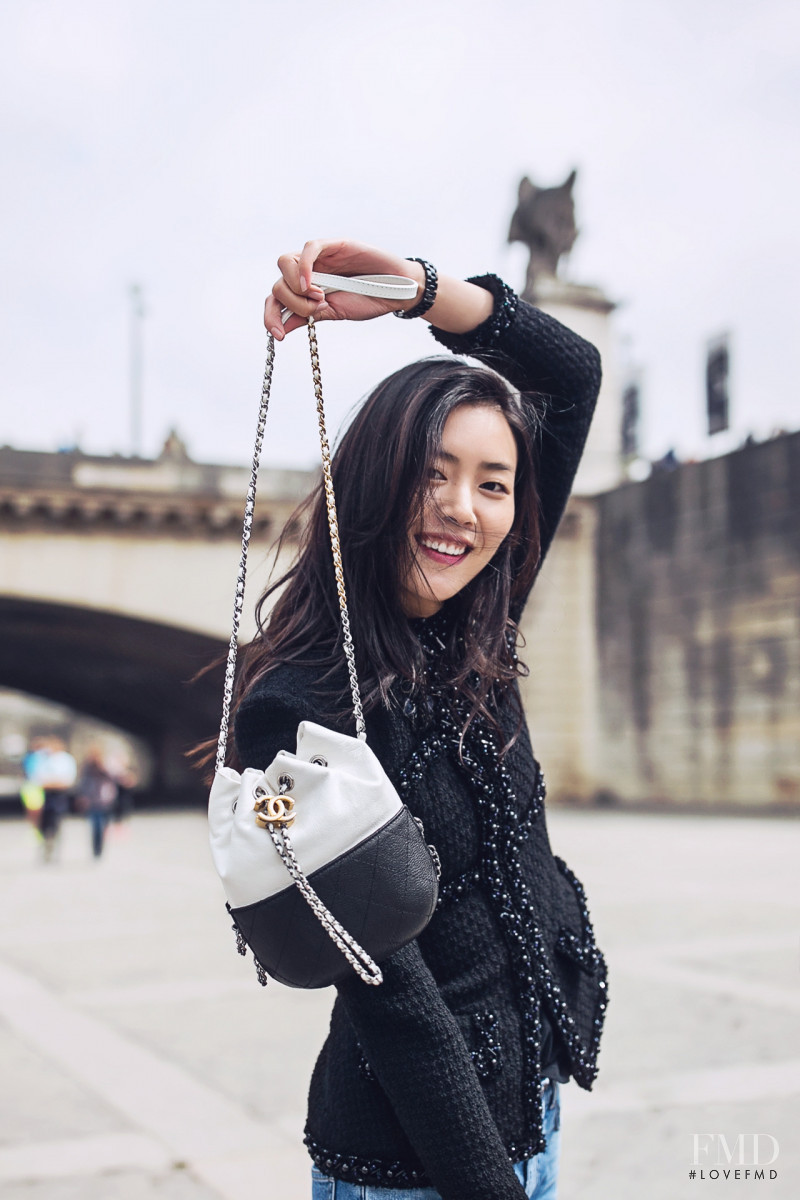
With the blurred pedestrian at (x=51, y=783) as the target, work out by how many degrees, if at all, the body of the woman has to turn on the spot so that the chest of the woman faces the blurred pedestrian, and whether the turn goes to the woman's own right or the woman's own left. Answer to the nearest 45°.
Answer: approximately 135° to the woman's own left

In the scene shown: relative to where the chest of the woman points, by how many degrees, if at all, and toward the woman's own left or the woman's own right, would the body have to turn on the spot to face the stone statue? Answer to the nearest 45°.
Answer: approximately 135° to the woman's own left

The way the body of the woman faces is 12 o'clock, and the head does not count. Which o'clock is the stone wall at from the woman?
The stone wall is roughly at 8 o'clock from the woman.

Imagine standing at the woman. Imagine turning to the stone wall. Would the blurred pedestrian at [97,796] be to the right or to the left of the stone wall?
left

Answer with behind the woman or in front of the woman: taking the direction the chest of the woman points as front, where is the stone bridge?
behind

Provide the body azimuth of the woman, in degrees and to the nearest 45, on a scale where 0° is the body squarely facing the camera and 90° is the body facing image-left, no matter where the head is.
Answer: approximately 315°
